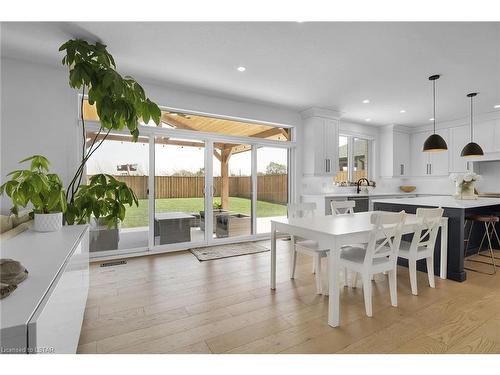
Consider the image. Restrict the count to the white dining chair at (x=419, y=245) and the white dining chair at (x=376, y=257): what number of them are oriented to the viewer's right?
0

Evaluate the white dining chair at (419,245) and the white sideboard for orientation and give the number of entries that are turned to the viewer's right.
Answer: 1

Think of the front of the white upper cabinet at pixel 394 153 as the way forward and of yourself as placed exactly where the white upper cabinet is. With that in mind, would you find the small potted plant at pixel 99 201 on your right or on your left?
on your right

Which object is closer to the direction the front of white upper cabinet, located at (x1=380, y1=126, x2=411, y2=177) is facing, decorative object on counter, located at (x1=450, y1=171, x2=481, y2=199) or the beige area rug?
the decorative object on counter

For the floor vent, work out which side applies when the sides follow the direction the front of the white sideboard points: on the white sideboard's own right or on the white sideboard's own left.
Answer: on the white sideboard's own left

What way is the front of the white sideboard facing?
to the viewer's right

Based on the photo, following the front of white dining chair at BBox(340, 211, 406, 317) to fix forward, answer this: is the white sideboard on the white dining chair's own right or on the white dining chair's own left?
on the white dining chair's own left

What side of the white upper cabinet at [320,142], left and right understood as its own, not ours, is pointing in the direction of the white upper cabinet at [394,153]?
left

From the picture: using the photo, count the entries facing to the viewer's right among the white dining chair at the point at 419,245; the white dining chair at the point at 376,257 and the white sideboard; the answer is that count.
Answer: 1

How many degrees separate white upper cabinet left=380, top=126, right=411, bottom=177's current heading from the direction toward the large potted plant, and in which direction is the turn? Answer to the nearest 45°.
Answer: approximately 45° to its right

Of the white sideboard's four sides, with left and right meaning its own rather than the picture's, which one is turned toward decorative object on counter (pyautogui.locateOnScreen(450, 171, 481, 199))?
front
